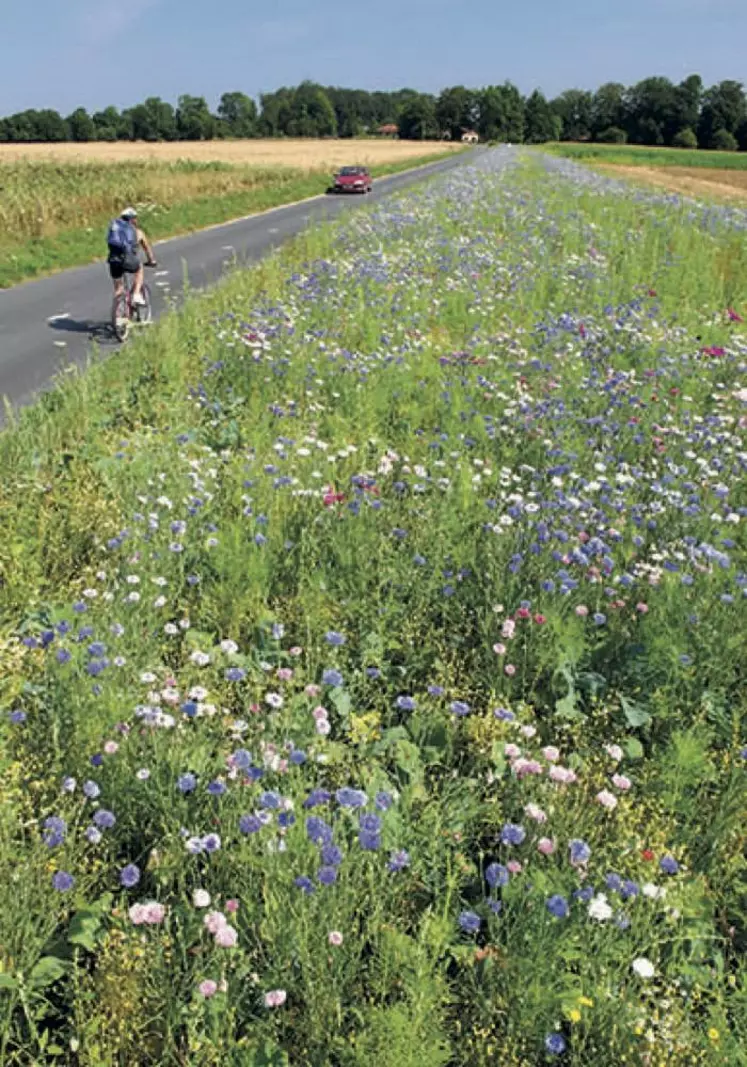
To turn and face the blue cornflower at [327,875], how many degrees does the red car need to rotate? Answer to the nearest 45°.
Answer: approximately 45° to its left

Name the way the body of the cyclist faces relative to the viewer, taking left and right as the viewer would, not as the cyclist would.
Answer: facing away from the viewer and to the right of the viewer

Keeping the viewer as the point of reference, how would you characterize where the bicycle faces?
facing away from the viewer and to the right of the viewer

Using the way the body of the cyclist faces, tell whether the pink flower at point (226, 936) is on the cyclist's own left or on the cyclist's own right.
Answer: on the cyclist's own right

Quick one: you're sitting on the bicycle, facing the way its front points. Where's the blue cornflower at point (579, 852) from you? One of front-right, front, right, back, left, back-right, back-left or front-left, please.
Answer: back-right

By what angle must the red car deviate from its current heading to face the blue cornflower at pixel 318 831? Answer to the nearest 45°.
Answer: approximately 45° to its left

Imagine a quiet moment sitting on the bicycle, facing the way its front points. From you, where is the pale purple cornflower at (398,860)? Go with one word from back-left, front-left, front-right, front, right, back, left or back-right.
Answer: back-right

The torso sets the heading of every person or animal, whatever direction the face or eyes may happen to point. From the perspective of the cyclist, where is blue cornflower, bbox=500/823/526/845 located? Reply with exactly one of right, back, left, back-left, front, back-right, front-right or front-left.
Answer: back-right

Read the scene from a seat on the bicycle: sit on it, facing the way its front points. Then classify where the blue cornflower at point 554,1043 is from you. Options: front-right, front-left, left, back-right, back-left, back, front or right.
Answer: back-right

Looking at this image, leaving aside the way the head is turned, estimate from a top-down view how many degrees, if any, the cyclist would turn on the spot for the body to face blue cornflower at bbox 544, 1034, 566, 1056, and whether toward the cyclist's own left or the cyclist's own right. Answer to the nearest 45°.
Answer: approximately 135° to the cyclist's own right
